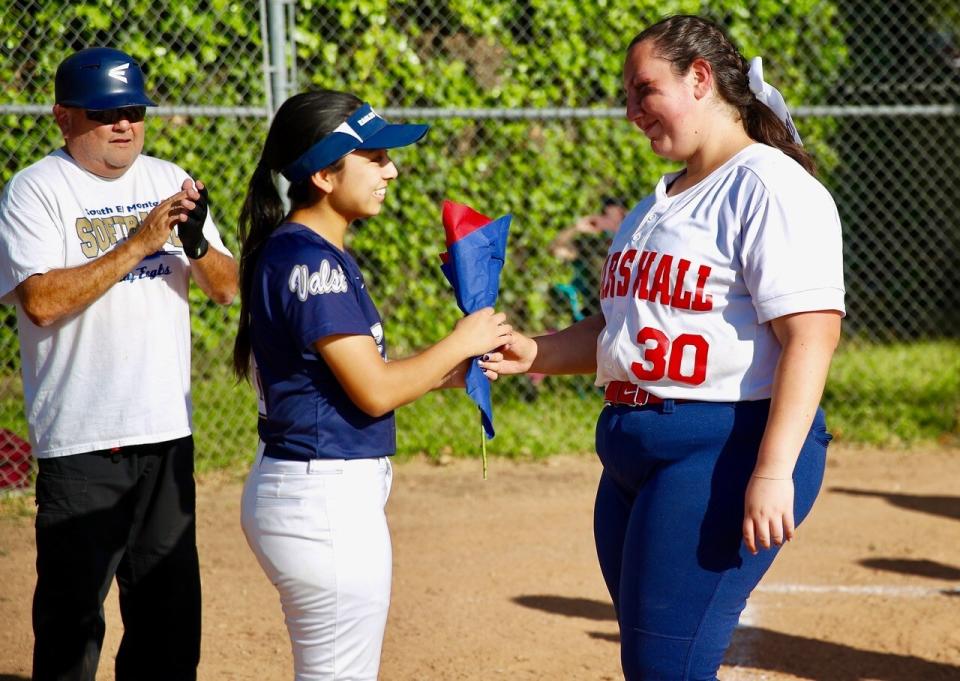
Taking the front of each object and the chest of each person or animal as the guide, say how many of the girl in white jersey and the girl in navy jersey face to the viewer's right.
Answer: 1

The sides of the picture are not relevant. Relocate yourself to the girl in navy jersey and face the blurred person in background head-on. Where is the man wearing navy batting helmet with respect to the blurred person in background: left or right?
left

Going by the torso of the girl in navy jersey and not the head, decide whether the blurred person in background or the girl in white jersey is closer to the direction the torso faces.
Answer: the girl in white jersey

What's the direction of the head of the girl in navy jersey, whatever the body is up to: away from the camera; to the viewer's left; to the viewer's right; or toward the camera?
to the viewer's right

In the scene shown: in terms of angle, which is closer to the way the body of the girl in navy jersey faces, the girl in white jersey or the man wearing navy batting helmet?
the girl in white jersey

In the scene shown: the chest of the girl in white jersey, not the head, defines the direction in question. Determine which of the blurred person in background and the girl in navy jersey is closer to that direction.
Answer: the girl in navy jersey

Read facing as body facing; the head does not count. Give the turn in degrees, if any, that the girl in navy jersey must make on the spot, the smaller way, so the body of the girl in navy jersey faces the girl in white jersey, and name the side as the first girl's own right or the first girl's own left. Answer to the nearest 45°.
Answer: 0° — they already face them

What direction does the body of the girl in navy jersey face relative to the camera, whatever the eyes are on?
to the viewer's right

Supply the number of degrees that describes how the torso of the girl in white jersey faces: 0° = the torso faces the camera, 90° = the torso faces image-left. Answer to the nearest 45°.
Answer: approximately 45°

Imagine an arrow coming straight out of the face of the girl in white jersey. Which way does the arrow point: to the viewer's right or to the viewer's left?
to the viewer's left
